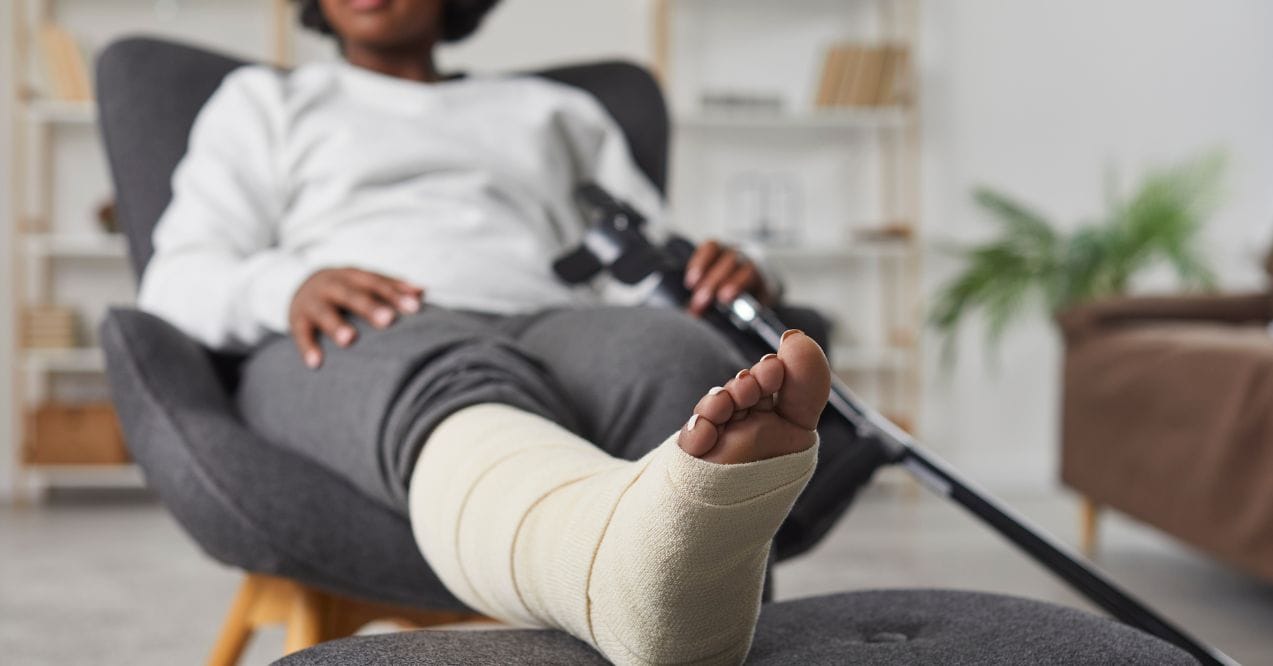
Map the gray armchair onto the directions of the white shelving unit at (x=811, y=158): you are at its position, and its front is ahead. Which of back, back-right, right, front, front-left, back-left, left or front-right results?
front

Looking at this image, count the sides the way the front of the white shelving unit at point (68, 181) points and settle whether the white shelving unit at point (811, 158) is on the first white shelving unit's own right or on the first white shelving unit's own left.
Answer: on the first white shelving unit's own left

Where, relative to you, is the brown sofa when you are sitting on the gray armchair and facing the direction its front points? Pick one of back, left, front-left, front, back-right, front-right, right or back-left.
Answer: left

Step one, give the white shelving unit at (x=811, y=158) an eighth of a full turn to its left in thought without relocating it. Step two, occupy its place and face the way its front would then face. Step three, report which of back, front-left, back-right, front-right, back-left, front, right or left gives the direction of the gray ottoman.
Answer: front-right

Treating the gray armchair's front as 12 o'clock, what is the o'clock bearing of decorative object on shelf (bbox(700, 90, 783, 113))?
The decorative object on shelf is roughly at 8 o'clock from the gray armchair.

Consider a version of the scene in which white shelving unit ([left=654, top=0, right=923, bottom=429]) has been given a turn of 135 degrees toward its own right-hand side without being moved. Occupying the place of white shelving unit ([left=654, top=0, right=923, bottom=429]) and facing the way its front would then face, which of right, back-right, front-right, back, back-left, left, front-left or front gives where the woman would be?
back-left

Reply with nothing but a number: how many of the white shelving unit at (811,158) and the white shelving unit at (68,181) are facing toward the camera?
2

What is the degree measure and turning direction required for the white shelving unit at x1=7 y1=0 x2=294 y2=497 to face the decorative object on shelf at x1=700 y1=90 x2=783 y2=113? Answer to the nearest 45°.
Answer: approximately 90° to its left

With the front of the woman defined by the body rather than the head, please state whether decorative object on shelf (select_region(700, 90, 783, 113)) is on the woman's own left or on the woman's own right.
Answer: on the woman's own left

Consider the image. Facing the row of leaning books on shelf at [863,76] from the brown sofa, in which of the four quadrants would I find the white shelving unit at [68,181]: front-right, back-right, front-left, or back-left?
front-left

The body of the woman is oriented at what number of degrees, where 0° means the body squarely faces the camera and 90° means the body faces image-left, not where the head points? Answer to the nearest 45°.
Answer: approximately 315°

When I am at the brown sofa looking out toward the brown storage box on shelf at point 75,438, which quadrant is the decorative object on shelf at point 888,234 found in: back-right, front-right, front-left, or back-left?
front-right

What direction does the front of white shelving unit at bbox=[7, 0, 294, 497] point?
toward the camera

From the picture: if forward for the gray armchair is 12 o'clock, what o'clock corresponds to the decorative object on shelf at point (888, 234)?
The decorative object on shelf is roughly at 8 o'clock from the gray armchair.
